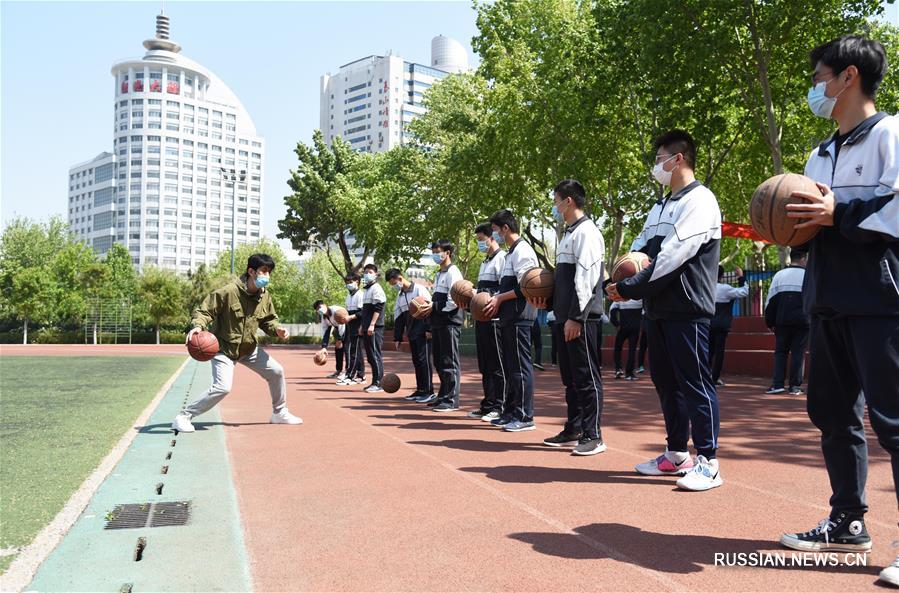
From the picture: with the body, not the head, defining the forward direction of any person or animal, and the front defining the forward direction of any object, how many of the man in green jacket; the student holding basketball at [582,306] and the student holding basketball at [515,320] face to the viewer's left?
2

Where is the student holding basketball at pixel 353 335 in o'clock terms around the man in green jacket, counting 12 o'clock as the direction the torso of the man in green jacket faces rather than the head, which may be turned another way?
The student holding basketball is roughly at 8 o'clock from the man in green jacket.

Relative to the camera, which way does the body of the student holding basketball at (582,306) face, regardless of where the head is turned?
to the viewer's left

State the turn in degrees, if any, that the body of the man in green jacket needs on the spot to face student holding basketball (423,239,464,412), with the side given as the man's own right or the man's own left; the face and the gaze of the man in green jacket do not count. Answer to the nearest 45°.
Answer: approximately 90° to the man's own left

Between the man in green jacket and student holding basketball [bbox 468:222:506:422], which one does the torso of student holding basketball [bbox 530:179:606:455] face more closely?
the man in green jacket

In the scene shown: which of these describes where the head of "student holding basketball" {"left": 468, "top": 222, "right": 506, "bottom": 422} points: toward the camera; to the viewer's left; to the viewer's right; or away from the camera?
to the viewer's left

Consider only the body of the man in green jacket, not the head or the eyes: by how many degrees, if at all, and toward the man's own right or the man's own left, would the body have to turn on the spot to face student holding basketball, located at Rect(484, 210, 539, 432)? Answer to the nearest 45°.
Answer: approximately 45° to the man's own left

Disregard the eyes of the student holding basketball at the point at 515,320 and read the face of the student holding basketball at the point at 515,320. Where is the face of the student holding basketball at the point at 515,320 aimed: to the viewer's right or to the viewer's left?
to the viewer's left

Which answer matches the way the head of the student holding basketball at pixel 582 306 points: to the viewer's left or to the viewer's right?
to the viewer's left

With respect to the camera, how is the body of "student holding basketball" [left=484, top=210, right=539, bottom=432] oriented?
to the viewer's left

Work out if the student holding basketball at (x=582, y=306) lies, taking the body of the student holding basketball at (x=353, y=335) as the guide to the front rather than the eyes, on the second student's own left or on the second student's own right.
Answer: on the second student's own left

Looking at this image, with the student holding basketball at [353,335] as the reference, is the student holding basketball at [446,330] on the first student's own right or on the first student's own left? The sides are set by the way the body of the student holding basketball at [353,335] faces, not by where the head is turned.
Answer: on the first student's own left

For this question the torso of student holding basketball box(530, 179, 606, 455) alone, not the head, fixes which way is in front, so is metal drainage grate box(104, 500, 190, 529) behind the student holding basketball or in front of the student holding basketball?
in front

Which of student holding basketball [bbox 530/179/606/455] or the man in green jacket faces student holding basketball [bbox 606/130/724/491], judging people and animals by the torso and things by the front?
the man in green jacket

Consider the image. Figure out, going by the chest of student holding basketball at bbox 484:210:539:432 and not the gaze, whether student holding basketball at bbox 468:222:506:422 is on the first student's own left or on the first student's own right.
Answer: on the first student's own right
